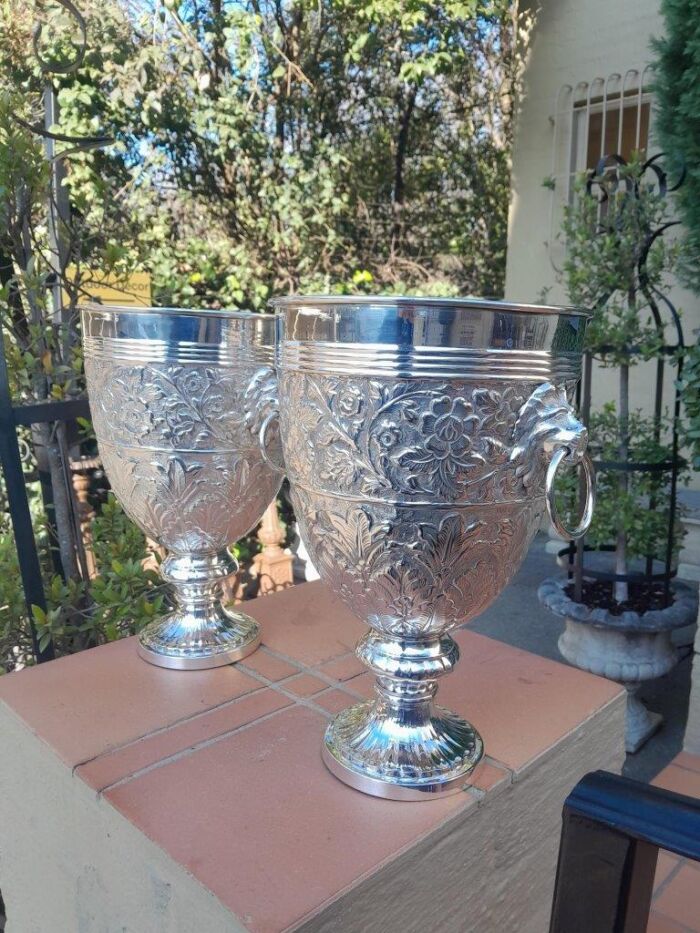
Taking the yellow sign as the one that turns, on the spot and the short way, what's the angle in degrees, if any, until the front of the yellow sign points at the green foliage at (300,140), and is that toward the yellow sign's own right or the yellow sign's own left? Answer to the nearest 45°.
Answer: approximately 135° to the yellow sign's own left

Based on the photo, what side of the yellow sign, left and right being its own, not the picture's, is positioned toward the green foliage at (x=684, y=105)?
left

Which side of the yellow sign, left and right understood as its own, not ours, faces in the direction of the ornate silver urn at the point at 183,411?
front

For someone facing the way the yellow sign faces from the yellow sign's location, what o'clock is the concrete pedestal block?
The concrete pedestal block is roughly at 12 o'clock from the yellow sign.

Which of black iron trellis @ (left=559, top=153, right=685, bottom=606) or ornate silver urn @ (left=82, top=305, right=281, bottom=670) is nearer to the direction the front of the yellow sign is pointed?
the ornate silver urn

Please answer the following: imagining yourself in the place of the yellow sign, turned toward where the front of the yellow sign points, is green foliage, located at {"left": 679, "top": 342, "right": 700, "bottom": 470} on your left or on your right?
on your left

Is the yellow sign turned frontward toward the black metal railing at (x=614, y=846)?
yes

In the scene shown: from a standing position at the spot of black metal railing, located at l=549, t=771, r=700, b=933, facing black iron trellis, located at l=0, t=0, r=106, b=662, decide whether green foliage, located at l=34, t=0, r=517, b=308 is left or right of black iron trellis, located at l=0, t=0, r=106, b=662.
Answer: right

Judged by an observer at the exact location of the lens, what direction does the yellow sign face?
facing the viewer

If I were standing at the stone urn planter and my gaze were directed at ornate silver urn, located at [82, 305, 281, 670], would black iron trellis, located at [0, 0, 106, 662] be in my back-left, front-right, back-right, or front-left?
front-right

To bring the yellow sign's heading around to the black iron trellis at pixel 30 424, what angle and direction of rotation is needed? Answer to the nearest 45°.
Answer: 0° — it already faces it

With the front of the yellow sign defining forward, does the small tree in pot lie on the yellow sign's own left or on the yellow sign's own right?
on the yellow sign's own left

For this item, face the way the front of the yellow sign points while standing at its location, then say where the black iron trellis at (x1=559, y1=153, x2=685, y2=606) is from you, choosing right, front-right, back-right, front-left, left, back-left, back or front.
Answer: left
